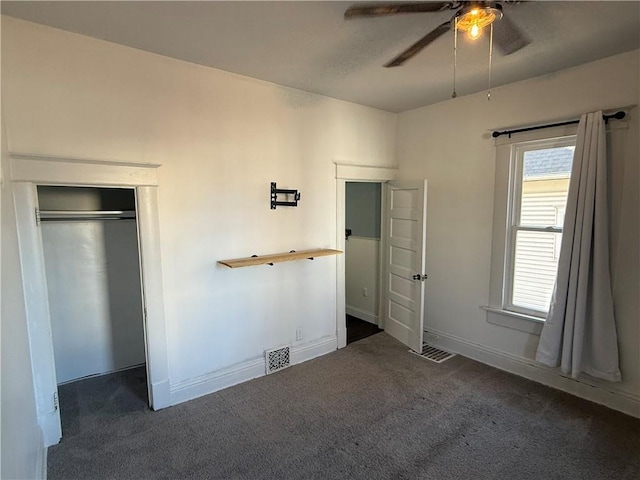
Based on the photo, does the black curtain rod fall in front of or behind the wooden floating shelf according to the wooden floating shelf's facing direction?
in front

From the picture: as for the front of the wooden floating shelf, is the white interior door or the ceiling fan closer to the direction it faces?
the ceiling fan

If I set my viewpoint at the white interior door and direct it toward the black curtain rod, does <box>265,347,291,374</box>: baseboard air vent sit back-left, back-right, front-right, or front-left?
back-right

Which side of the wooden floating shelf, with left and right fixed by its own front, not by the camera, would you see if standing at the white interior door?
left

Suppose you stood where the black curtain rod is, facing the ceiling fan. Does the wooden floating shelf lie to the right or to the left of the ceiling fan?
right

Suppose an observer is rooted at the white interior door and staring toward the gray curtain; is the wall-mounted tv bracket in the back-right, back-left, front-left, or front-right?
back-right

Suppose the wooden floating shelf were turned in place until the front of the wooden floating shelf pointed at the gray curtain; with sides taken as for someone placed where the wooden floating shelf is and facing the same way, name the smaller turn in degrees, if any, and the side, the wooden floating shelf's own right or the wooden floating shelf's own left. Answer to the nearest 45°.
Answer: approximately 45° to the wooden floating shelf's own left

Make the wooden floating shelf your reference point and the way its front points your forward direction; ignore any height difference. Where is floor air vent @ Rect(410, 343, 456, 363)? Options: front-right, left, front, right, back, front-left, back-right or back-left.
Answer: front-left

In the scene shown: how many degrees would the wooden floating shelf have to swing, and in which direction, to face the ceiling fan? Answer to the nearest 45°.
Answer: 0° — it already faces it

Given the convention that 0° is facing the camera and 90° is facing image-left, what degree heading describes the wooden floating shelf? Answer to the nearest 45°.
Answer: approximately 315°
